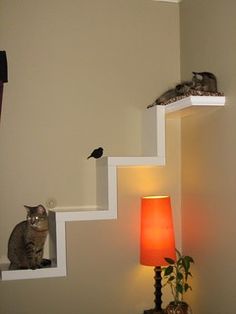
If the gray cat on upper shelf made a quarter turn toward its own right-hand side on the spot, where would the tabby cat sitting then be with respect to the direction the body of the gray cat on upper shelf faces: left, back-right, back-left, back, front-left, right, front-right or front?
right

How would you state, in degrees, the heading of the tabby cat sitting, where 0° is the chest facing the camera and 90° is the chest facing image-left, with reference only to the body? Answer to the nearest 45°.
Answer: approximately 315°

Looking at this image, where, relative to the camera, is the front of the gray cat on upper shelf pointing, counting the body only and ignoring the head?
to the viewer's right

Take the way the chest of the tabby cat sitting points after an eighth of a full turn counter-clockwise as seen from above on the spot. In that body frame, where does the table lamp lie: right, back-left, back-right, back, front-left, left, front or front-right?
front

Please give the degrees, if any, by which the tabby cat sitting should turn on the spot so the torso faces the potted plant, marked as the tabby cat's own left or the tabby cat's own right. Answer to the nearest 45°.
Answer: approximately 45° to the tabby cat's own left
